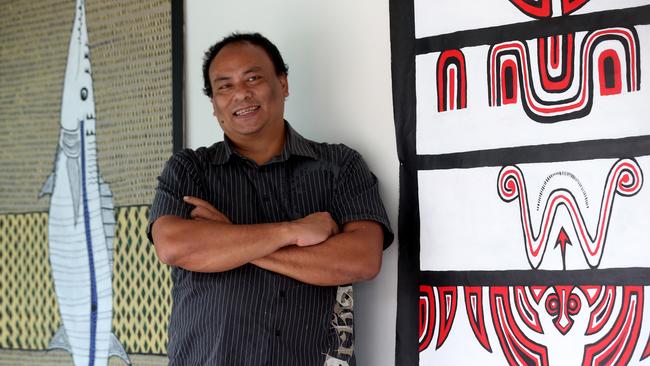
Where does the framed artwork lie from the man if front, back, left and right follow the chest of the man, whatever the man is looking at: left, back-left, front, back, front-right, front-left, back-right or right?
back-right

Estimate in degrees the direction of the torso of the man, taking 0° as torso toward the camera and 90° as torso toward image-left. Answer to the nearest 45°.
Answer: approximately 0°

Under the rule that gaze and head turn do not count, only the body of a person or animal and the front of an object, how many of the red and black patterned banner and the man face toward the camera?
2

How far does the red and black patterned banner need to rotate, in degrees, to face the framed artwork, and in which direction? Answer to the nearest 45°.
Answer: approximately 90° to its right

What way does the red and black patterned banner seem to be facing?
toward the camera

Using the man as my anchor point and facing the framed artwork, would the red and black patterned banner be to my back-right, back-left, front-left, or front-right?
back-right

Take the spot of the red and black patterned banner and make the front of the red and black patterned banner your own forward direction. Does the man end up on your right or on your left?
on your right

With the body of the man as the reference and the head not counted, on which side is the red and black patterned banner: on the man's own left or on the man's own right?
on the man's own left
